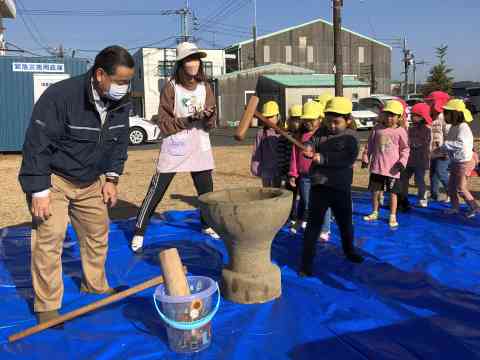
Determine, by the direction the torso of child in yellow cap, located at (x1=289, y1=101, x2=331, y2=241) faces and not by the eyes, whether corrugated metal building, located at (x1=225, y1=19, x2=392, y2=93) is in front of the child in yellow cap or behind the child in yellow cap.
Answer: behind

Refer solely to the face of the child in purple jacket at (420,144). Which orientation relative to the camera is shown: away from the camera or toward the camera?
toward the camera

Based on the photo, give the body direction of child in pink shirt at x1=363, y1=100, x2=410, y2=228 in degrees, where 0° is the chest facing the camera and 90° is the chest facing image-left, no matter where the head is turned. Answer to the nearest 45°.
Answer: approximately 0°

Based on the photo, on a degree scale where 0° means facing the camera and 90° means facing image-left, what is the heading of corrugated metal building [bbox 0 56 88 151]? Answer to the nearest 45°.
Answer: approximately 0°

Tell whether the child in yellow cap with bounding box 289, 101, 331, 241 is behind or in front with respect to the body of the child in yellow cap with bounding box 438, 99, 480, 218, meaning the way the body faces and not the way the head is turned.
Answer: in front

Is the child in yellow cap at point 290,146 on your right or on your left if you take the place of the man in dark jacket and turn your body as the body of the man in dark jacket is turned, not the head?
on your left

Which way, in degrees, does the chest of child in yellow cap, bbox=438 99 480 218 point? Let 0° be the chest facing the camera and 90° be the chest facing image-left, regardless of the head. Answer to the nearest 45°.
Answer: approximately 90°

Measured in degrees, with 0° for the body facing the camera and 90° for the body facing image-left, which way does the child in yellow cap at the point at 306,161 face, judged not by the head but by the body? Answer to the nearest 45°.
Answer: approximately 45°
